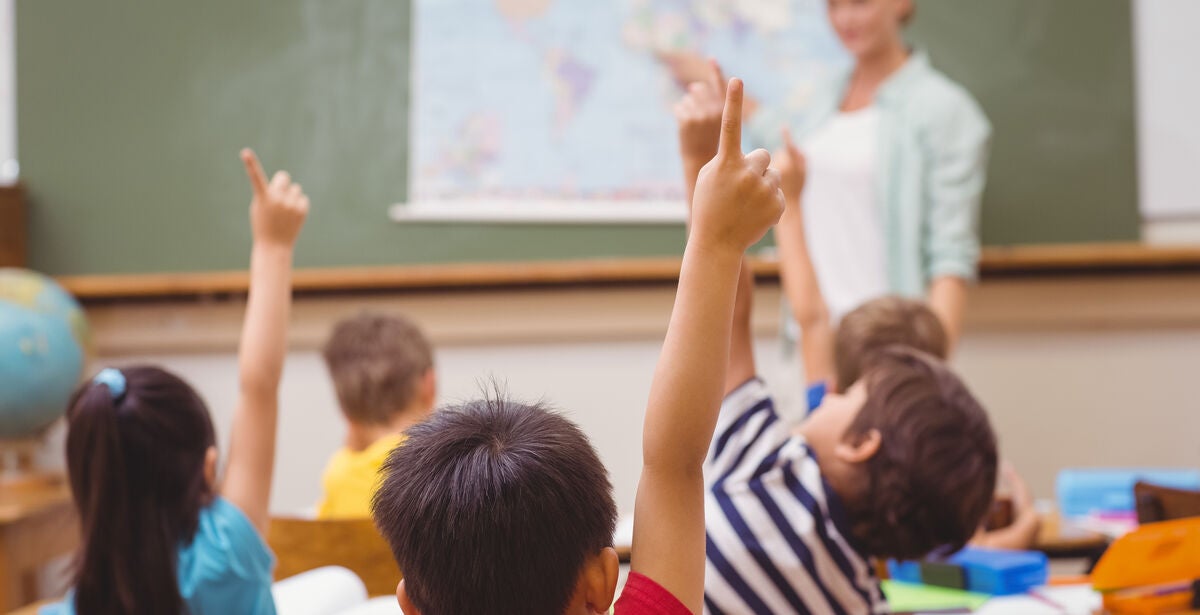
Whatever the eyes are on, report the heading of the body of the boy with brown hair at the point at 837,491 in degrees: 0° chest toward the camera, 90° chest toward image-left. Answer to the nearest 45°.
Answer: approximately 135°

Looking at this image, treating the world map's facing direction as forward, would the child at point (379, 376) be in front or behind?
in front

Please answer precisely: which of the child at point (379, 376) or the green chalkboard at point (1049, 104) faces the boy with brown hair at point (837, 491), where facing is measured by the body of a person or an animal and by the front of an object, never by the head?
the green chalkboard

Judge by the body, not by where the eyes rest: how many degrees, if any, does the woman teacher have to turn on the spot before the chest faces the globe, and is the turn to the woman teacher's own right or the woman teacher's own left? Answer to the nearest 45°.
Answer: approximately 45° to the woman teacher's own right

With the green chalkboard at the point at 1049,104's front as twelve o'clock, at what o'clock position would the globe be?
The globe is roughly at 2 o'clock from the green chalkboard.

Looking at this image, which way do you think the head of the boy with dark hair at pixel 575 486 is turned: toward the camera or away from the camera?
away from the camera

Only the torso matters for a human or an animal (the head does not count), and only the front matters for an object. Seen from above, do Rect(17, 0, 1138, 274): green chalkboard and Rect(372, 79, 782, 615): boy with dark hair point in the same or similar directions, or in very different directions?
very different directions

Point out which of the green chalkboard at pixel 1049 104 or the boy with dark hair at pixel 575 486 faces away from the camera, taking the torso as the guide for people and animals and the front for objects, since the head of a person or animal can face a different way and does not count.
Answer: the boy with dark hair

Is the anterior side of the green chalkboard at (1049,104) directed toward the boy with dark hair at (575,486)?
yes

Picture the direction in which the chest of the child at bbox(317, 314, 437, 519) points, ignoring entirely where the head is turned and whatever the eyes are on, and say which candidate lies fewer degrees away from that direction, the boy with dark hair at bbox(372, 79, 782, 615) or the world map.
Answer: the world map

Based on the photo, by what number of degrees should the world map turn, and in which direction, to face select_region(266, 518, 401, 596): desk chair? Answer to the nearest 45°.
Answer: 0° — it already faces it

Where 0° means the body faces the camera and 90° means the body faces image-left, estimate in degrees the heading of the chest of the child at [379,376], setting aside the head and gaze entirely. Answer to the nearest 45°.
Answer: approximately 225°

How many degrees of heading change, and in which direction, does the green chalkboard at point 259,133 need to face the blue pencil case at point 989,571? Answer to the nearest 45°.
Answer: approximately 45° to its left

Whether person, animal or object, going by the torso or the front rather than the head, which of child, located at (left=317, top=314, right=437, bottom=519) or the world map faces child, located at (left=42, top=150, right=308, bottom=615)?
the world map
